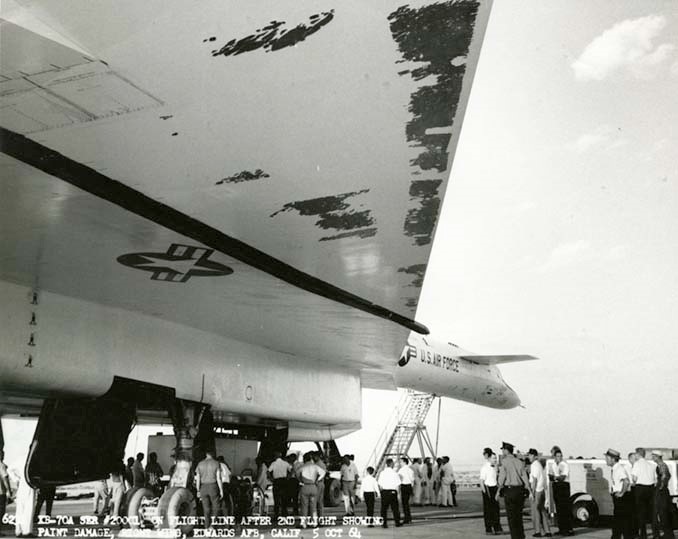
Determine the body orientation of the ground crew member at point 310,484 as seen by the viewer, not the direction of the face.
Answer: away from the camera

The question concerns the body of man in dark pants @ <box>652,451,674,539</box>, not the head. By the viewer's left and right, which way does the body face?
facing to the left of the viewer

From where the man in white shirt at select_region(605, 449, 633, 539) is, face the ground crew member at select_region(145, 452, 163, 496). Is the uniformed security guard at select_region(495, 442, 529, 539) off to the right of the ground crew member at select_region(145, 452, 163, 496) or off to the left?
left

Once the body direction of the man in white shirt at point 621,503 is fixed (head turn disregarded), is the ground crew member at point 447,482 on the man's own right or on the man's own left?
on the man's own right

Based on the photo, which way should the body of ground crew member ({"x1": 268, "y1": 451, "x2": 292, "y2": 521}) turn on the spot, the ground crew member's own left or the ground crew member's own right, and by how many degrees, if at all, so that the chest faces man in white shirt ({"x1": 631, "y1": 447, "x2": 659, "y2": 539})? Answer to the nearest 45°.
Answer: approximately 135° to the ground crew member's own right

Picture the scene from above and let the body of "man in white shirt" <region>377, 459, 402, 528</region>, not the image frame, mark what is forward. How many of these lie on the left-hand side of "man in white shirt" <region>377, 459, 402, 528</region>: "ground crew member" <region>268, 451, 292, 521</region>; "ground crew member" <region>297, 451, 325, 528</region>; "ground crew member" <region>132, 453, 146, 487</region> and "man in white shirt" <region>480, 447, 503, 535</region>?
3
